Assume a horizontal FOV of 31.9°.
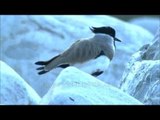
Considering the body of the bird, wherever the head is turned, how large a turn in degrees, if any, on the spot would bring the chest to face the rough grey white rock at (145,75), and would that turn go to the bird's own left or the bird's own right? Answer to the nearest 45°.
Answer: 0° — it already faces it

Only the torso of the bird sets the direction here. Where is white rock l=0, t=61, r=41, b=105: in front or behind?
behind

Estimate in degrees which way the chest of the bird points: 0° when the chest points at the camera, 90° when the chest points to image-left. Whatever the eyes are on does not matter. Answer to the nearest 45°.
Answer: approximately 270°
